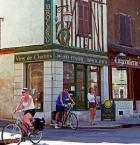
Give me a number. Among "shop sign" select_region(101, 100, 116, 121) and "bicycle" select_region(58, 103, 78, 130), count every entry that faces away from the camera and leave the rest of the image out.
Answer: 0

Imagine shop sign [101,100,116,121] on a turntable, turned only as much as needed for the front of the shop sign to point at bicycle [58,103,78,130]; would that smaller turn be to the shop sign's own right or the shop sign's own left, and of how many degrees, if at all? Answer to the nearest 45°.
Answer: approximately 45° to the shop sign's own right

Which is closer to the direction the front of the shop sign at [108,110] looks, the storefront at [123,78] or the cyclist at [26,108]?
the cyclist

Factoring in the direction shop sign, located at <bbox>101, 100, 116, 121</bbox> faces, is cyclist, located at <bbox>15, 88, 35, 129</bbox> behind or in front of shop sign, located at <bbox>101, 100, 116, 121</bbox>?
in front

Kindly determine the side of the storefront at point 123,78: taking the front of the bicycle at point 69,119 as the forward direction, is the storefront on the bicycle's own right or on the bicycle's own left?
on the bicycle's own left
